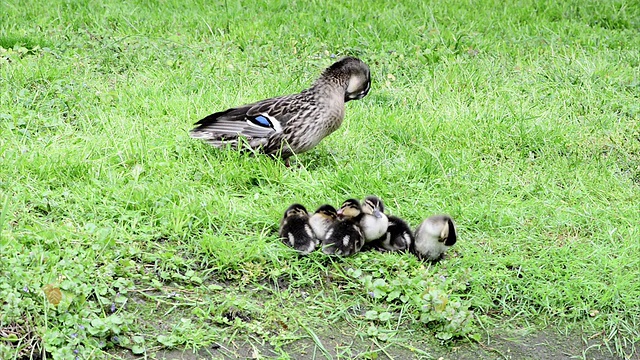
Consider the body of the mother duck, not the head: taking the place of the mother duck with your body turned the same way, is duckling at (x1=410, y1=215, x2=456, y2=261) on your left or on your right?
on your right

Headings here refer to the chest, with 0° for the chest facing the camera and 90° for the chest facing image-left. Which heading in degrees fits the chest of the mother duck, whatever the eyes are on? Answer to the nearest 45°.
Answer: approximately 270°

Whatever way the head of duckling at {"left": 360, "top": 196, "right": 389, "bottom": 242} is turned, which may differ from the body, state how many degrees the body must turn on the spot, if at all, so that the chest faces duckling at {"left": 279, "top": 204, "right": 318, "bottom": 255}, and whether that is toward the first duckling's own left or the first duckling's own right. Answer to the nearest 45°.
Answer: approximately 90° to the first duckling's own right

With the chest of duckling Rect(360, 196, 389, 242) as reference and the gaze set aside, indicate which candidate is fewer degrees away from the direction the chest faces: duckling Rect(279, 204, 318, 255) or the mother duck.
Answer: the duckling

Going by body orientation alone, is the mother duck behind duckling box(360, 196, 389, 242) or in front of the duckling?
behind

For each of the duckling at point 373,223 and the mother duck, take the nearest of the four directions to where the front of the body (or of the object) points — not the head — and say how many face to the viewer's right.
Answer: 1

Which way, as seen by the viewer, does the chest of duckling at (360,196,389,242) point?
toward the camera

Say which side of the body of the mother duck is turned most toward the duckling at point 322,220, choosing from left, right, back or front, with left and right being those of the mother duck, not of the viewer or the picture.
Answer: right
